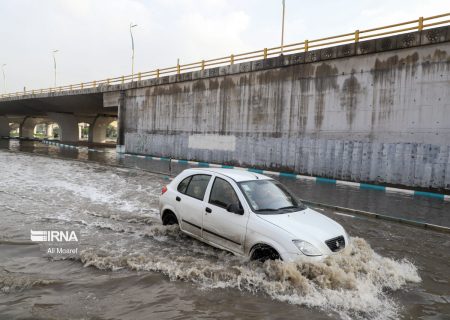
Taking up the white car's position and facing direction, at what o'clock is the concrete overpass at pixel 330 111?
The concrete overpass is roughly at 8 o'clock from the white car.

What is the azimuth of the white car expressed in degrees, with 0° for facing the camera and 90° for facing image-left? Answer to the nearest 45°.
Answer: approximately 315°
